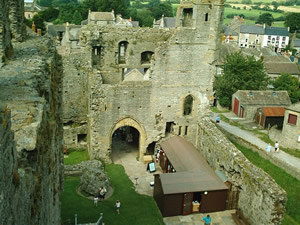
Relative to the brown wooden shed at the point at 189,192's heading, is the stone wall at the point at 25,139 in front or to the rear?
in front

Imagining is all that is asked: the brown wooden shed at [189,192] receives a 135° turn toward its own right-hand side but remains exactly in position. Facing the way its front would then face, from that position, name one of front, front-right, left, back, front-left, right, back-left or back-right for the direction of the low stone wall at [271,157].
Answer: right

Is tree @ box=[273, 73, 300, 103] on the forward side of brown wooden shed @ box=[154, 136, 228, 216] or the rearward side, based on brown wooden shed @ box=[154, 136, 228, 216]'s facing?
on the rearward side

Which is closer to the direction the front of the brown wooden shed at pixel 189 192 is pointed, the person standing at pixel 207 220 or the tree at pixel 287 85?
the person standing

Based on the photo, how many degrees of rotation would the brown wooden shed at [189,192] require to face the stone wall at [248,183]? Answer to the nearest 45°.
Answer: approximately 90° to its left

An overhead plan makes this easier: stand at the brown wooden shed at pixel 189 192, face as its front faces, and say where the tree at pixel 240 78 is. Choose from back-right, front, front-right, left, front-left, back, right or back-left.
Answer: back

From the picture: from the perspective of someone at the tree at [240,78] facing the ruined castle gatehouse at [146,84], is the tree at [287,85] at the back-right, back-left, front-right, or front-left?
back-left

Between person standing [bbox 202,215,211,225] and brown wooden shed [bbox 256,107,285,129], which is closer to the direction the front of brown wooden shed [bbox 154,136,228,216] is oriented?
the person standing

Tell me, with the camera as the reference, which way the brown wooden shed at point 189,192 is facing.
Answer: facing the viewer
